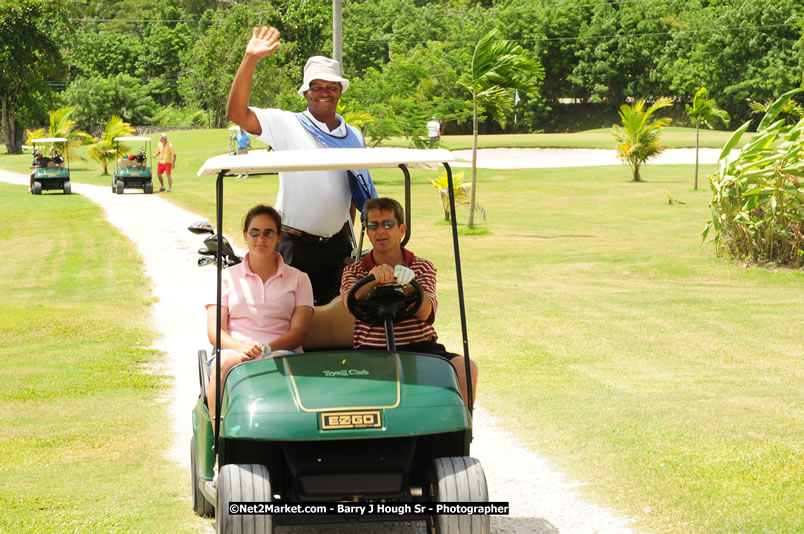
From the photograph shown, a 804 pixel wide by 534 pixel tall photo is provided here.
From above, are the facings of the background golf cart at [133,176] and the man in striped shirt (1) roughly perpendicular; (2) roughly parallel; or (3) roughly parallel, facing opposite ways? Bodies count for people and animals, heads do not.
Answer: roughly parallel

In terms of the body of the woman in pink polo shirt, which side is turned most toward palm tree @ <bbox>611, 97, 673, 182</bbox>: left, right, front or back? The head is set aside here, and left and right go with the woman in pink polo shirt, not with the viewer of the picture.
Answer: back

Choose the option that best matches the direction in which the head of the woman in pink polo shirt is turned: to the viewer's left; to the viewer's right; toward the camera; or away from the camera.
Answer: toward the camera

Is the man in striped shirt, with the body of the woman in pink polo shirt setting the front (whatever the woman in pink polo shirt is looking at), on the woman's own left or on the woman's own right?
on the woman's own left

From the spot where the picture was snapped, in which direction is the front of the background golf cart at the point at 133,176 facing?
facing the viewer

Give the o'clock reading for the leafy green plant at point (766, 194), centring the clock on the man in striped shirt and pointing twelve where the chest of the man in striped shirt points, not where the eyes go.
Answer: The leafy green plant is roughly at 7 o'clock from the man in striped shirt.

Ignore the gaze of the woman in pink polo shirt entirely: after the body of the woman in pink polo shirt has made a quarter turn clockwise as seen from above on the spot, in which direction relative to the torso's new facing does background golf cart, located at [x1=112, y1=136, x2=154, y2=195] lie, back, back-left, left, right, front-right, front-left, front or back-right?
right

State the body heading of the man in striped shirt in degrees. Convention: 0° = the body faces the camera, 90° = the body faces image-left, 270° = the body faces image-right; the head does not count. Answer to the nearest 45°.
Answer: approximately 0°

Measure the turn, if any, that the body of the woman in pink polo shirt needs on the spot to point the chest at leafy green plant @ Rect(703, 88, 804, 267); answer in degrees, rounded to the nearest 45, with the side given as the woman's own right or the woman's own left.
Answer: approximately 135° to the woman's own left

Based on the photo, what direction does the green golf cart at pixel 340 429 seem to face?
toward the camera

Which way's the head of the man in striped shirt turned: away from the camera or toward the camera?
toward the camera

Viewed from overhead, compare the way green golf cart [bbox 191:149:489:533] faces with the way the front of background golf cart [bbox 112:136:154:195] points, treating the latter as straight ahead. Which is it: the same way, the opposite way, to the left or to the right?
the same way

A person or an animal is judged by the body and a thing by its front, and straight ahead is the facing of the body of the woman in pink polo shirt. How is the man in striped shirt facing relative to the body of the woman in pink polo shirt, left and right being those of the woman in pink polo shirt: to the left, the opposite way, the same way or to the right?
the same way

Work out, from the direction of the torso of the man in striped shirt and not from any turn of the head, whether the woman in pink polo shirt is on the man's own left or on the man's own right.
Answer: on the man's own right

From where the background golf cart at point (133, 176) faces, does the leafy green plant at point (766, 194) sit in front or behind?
in front

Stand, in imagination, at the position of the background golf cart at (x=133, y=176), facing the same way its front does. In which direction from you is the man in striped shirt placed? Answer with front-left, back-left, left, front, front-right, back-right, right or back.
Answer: front

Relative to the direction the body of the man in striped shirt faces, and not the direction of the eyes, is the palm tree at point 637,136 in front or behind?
behind
